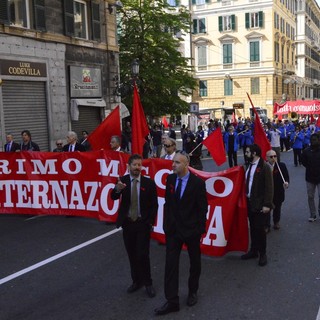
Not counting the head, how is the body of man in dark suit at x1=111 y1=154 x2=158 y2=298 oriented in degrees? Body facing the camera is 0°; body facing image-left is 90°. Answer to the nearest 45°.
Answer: approximately 0°

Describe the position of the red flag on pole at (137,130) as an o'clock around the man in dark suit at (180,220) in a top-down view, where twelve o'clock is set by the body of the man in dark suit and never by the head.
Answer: The red flag on pole is roughly at 4 o'clock from the man in dark suit.

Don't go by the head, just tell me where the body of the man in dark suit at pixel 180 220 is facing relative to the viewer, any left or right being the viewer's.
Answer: facing the viewer and to the left of the viewer

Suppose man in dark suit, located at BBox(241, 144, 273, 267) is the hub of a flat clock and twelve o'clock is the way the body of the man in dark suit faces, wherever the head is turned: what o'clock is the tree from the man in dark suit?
The tree is roughly at 4 o'clock from the man in dark suit.

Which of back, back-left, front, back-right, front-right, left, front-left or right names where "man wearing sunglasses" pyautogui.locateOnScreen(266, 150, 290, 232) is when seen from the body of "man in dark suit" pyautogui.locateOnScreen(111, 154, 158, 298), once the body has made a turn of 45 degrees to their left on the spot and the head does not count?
left

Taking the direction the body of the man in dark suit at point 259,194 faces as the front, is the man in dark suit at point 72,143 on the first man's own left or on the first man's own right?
on the first man's own right

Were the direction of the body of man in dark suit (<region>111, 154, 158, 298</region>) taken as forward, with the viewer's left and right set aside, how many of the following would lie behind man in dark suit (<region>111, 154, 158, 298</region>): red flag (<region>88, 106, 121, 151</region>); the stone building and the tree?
3

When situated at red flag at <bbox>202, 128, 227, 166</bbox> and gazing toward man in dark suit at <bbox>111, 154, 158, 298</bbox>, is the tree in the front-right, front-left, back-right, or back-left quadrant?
back-right

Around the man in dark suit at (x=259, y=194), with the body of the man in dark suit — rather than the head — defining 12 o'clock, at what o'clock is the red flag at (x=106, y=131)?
The red flag is roughly at 3 o'clock from the man in dark suit.

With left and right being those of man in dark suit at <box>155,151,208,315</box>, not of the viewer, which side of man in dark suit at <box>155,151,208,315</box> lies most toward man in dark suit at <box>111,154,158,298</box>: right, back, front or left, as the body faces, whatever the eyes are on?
right

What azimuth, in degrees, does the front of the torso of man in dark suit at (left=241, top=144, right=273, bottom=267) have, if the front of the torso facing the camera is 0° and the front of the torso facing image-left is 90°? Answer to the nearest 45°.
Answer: approximately 45°
